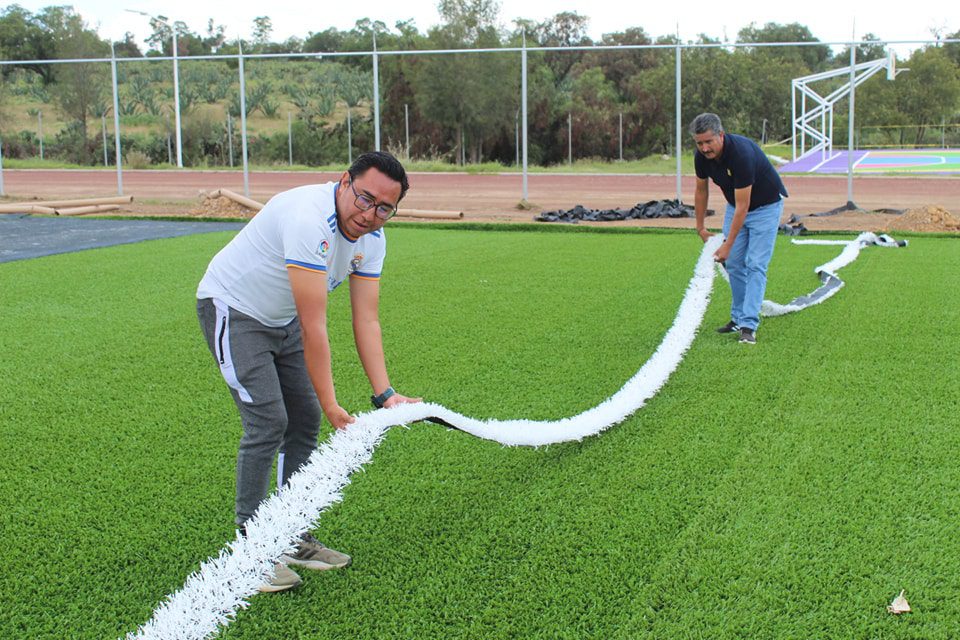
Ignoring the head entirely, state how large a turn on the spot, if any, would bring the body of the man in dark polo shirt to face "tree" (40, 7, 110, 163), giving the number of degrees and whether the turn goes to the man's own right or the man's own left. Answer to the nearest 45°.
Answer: approximately 90° to the man's own right

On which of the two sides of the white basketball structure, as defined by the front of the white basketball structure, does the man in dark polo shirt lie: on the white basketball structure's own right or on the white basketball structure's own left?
on the white basketball structure's own right

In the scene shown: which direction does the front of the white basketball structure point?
to the viewer's right

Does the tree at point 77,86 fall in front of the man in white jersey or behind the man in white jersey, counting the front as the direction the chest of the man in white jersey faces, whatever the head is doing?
behind

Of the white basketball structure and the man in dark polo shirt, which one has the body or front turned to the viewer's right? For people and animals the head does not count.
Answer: the white basketball structure

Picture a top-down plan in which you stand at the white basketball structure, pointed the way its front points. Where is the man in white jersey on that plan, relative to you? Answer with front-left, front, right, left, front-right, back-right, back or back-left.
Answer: right

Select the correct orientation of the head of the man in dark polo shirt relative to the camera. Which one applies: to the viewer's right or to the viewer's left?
to the viewer's left

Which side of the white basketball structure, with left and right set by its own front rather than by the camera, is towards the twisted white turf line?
right

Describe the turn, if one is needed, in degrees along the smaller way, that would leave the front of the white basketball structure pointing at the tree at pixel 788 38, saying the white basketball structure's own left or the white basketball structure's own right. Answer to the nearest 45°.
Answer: approximately 90° to the white basketball structure's own left

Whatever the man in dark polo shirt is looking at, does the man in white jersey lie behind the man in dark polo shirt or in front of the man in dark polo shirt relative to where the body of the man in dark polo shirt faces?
in front

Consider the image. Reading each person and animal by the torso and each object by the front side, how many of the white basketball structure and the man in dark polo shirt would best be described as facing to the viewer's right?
1

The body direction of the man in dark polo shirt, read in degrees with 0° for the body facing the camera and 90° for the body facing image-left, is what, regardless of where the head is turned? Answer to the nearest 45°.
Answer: approximately 45°

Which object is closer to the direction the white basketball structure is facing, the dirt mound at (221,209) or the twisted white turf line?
the twisted white turf line

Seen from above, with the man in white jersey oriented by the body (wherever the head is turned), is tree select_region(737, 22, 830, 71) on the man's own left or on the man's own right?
on the man's own left

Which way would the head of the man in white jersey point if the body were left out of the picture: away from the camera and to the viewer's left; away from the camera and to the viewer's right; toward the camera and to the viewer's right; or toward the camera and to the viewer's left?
toward the camera and to the viewer's right
